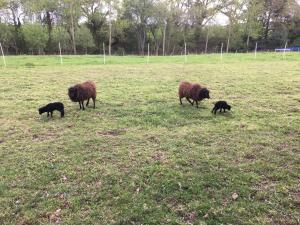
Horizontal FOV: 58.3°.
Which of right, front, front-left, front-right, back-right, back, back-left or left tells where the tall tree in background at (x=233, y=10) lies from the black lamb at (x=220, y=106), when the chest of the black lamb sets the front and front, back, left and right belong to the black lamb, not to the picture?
left

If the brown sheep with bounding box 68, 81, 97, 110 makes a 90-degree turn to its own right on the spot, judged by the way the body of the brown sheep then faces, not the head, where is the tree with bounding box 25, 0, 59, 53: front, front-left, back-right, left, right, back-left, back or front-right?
front-right

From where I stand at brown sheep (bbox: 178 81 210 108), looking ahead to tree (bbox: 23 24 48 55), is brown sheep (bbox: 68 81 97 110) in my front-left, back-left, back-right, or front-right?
front-left

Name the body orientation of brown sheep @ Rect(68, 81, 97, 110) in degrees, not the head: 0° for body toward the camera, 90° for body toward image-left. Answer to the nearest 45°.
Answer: approximately 45°

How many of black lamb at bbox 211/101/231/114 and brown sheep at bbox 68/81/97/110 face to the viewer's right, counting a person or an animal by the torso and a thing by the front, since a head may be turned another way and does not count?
1

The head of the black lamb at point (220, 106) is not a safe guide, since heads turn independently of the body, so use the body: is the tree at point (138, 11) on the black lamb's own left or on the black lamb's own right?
on the black lamb's own left

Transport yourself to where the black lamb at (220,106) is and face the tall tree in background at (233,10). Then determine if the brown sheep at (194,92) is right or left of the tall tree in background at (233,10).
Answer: left

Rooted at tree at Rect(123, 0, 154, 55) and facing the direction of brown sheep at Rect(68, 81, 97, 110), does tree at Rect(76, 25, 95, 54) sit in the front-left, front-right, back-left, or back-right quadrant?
front-right

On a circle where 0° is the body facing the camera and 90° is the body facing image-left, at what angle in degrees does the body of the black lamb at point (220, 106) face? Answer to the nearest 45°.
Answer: approximately 270°

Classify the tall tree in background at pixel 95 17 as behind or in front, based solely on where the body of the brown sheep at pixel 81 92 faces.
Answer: behind

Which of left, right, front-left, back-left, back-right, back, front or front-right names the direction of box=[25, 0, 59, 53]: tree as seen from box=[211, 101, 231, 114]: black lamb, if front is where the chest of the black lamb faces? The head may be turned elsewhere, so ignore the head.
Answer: back-left

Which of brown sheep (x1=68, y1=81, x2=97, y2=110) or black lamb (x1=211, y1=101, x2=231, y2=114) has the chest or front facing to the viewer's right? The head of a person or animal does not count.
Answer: the black lamb

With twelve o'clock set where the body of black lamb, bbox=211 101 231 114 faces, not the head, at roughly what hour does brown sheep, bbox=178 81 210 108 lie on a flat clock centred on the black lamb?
The brown sheep is roughly at 7 o'clock from the black lamb.

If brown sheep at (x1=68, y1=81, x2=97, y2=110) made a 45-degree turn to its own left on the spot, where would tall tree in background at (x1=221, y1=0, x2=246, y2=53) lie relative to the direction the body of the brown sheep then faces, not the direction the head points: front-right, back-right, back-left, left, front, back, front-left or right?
back-left
